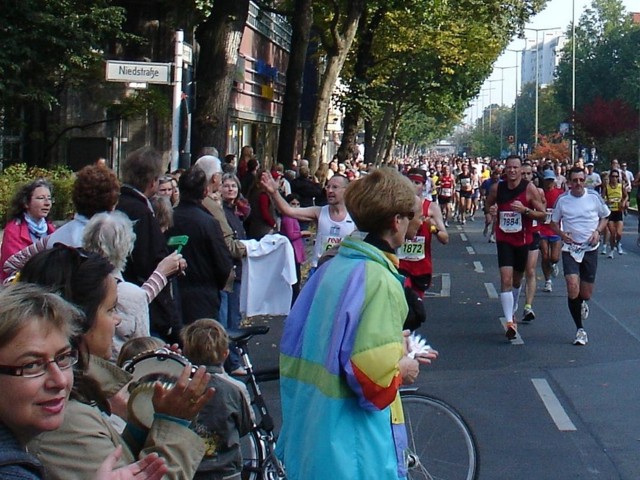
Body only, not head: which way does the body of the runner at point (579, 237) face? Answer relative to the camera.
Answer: toward the camera

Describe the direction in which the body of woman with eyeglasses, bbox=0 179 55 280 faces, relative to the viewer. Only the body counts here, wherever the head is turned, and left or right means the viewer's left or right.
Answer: facing the viewer and to the right of the viewer

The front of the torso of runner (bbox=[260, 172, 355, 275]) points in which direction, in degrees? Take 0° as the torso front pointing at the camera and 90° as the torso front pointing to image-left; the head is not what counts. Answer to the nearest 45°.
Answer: approximately 0°

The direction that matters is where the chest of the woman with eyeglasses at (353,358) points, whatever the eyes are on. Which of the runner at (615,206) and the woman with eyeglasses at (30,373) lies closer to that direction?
the runner

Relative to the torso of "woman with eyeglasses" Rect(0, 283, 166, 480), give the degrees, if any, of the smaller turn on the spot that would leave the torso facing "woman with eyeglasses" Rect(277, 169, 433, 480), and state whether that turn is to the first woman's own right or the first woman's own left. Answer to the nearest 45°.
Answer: approximately 90° to the first woman's own left

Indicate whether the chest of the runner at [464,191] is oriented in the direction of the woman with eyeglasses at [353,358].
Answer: yes

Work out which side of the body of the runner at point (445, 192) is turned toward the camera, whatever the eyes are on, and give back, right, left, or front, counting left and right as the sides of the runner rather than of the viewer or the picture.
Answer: front

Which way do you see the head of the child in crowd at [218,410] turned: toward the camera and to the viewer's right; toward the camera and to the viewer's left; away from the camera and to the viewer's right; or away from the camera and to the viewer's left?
away from the camera and to the viewer's right

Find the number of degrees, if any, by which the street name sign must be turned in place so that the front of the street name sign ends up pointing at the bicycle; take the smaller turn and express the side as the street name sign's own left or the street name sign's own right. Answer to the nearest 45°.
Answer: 0° — it already faces it

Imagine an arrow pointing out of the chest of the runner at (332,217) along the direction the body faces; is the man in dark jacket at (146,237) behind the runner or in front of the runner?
in front

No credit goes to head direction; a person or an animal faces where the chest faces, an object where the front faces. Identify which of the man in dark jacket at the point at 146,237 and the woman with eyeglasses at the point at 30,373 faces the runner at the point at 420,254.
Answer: the man in dark jacket

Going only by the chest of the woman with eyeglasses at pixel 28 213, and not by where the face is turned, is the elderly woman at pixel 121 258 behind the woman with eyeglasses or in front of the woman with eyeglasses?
in front

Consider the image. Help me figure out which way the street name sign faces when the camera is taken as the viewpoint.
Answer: facing the viewer

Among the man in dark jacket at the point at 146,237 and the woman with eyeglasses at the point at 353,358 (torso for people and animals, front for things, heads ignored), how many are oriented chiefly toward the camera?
0

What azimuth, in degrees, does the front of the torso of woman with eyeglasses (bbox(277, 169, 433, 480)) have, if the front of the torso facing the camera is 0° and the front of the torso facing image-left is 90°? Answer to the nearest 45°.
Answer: approximately 225°
